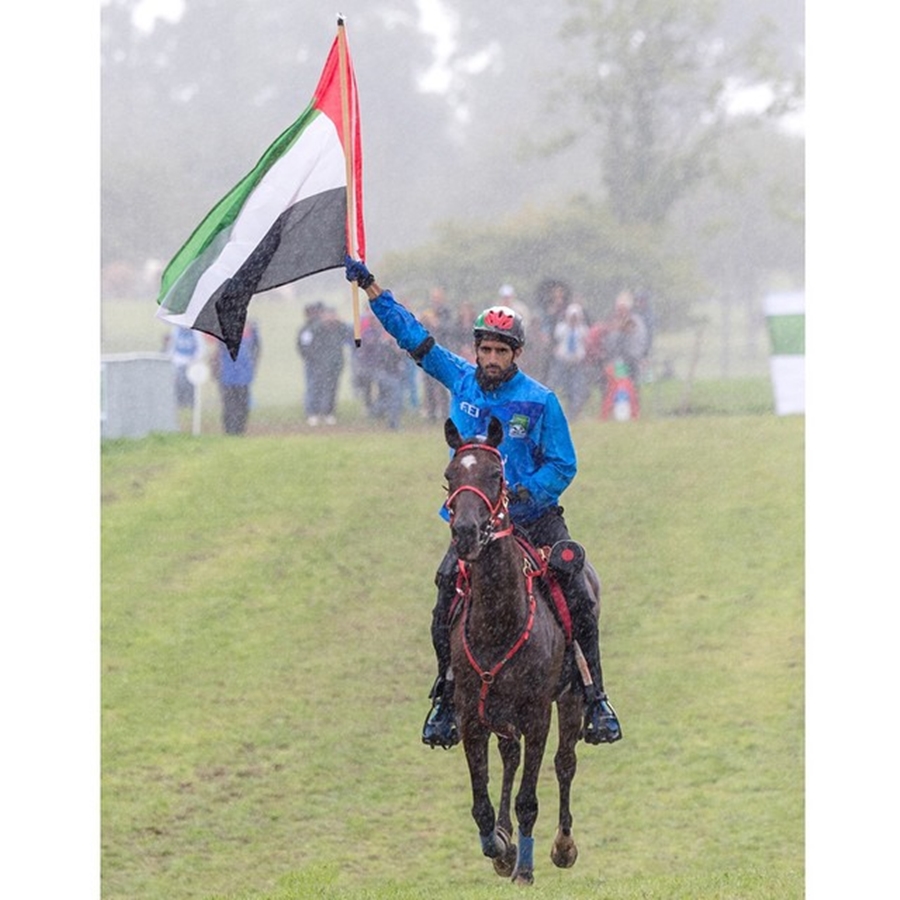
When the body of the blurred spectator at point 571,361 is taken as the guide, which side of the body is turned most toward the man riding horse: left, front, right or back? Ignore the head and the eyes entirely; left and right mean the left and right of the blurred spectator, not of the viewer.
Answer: front

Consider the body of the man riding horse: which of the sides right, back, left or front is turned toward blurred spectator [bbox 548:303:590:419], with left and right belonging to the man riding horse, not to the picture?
back

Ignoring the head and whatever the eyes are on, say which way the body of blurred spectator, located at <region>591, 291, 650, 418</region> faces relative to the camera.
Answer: toward the camera

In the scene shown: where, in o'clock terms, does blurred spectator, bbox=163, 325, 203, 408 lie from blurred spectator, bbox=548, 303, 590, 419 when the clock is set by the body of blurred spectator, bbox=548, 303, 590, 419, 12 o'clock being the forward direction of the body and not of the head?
blurred spectator, bbox=163, 325, 203, 408 is roughly at 3 o'clock from blurred spectator, bbox=548, 303, 590, 419.

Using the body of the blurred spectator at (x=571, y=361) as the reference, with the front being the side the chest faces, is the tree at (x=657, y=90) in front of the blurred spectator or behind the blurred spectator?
behind

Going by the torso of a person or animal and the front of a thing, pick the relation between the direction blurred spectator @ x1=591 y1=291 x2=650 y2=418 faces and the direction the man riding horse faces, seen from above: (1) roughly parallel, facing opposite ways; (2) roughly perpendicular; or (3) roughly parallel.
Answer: roughly parallel

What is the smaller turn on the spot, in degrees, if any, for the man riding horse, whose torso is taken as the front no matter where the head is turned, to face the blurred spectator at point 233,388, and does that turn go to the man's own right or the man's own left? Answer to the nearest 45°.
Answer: approximately 180°
